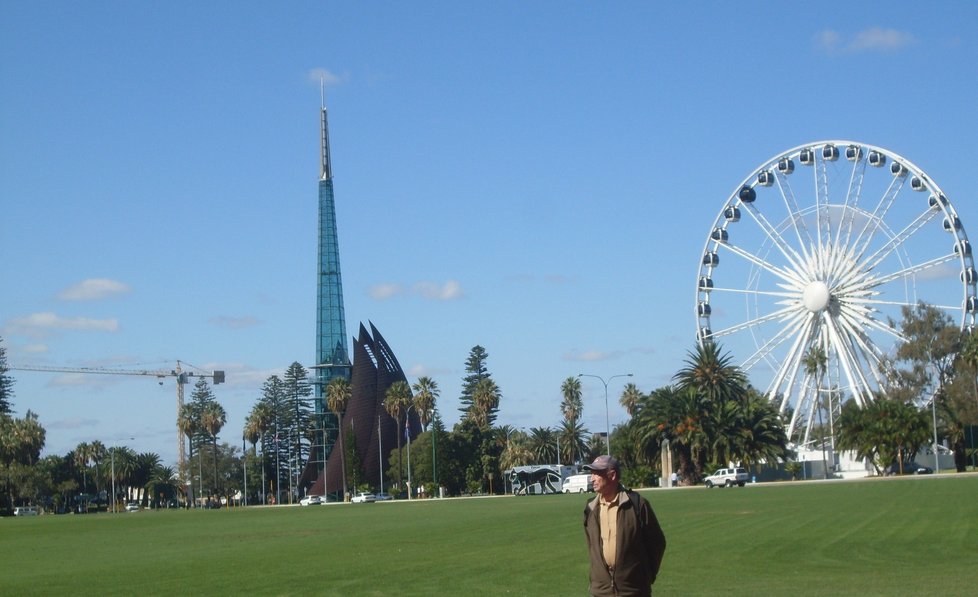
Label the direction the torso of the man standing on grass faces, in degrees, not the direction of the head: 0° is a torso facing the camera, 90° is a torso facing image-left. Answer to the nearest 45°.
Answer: approximately 45°
